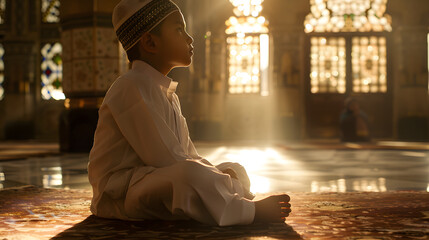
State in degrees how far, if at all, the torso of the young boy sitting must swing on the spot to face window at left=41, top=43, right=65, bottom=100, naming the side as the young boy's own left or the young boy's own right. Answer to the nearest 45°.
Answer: approximately 90° to the young boy's own left

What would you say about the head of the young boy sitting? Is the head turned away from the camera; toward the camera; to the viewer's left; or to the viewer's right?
to the viewer's right

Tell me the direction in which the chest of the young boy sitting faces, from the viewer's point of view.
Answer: to the viewer's right

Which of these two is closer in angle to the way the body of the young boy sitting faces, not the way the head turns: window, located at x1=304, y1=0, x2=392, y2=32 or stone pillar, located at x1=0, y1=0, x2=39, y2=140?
the window

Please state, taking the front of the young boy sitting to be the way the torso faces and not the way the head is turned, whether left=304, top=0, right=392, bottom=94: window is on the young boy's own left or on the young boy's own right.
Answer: on the young boy's own left

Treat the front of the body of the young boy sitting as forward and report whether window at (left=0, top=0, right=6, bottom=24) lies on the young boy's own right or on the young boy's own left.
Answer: on the young boy's own left

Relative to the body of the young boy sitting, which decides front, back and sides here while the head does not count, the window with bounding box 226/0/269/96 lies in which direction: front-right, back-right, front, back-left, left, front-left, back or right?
left

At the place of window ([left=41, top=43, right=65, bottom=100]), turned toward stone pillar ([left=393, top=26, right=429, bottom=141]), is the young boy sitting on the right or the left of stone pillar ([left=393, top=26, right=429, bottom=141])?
right

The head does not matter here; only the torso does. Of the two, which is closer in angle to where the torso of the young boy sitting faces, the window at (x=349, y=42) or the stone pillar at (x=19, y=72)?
the window

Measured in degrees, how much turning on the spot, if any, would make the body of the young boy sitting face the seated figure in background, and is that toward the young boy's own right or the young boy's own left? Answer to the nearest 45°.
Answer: approximately 90° to the young boy's own left

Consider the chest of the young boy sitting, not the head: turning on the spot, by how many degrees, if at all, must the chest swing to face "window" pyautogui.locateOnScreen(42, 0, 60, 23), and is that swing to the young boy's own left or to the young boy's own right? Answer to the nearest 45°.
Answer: approximately 90° to the young boy's own left

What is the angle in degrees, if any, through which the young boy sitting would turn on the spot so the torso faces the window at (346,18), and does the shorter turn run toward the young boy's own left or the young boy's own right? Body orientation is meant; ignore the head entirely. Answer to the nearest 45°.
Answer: approximately 90° to the young boy's own left

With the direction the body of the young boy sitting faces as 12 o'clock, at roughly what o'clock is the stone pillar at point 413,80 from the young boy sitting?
The stone pillar is roughly at 10 o'clock from the young boy sitting.

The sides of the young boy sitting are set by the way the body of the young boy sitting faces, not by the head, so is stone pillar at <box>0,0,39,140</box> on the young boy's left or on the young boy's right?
on the young boy's left
